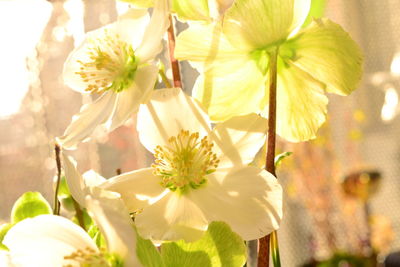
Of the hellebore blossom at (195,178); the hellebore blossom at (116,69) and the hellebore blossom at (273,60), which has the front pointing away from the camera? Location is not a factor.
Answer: the hellebore blossom at (273,60)

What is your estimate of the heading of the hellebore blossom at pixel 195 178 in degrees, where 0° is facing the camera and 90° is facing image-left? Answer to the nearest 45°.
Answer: approximately 0°

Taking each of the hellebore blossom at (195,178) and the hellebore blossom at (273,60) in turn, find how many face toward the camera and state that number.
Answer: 1

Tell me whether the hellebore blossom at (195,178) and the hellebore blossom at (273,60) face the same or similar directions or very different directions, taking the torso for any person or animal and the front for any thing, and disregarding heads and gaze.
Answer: very different directions

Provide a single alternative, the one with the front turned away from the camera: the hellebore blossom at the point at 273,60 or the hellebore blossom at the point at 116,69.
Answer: the hellebore blossom at the point at 273,60

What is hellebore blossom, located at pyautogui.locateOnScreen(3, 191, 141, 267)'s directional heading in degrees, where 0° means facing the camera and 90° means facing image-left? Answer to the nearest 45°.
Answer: approximately 45°

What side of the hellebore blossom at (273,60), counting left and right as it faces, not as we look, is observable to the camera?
back
